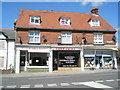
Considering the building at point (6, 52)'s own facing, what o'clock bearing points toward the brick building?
The brick building is roughly at 10 o'clock from the building.

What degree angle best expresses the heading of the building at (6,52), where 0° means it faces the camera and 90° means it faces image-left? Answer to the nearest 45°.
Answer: approximately 0°
